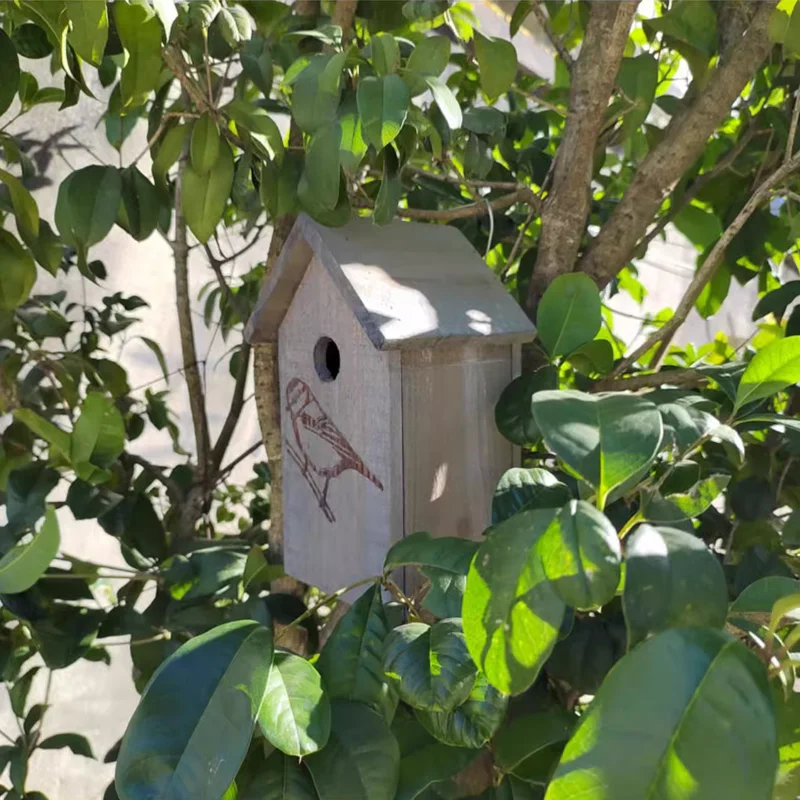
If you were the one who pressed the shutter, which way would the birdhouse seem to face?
facing the viewer and to the left of the viewer
